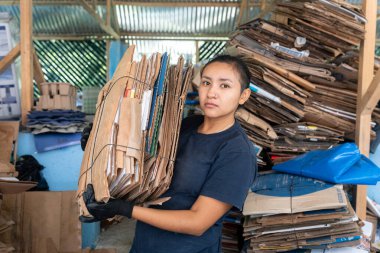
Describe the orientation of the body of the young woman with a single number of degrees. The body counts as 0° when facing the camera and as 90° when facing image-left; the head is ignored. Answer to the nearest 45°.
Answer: approximately 45°

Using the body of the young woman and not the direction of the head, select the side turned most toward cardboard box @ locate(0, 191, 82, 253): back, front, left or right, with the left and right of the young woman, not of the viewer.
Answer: right

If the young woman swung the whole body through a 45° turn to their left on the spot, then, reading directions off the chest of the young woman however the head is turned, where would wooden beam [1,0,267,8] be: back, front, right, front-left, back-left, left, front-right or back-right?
back

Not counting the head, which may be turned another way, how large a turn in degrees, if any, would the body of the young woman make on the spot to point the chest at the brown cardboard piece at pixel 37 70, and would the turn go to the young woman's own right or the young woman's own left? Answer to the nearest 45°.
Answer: approximately 90° to the young woman's own right

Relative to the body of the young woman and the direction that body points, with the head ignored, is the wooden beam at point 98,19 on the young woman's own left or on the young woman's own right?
on the young woman's own right

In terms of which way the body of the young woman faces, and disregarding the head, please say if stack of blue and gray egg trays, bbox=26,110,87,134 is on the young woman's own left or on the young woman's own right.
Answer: on the young woman's own right

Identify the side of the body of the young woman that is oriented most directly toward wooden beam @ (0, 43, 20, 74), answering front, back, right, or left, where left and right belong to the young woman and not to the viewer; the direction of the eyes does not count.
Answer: right

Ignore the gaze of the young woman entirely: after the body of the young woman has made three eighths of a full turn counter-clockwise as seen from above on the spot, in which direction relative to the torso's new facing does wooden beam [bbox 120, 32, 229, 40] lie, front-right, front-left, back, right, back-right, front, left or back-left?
left
